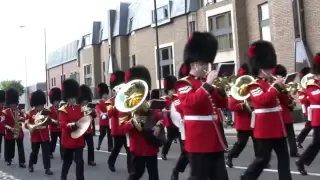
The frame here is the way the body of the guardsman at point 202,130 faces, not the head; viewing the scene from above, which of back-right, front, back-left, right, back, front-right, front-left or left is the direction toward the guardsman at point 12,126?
back

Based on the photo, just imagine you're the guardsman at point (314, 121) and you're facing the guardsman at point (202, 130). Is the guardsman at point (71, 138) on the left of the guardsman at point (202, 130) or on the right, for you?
right

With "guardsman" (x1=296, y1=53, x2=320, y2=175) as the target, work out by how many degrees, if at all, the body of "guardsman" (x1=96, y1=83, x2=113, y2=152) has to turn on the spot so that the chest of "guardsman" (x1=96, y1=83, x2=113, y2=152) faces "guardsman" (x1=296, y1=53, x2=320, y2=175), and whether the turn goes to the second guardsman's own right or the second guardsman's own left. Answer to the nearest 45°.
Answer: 0° — they already face them

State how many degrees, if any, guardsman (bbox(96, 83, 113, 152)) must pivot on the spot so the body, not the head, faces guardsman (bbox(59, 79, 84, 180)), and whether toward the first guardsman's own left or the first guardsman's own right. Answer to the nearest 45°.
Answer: approximately 45° to the first guardsman's own right

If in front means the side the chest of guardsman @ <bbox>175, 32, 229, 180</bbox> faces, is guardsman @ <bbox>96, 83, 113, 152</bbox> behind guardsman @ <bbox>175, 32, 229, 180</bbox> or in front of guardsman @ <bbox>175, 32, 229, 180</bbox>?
behind

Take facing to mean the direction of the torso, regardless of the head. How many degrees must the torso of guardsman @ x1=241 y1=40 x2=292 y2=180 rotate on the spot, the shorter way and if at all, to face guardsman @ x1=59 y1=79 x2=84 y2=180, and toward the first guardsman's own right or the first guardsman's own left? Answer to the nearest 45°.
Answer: approximately 135° to the first guardsman's own right

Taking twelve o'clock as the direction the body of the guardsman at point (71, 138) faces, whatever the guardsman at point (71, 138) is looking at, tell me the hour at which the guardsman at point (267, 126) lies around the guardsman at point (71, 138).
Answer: the guardsman at point (267, 126) is roughly at 12 o'clock from the guardsman at point (71, 138).

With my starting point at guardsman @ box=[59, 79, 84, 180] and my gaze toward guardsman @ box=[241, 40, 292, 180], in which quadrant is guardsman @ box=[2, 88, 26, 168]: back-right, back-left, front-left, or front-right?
back-left

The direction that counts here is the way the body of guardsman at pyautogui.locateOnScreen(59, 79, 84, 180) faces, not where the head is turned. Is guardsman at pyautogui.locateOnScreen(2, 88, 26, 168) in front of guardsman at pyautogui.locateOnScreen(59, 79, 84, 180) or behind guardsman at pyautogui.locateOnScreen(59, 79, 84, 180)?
behind

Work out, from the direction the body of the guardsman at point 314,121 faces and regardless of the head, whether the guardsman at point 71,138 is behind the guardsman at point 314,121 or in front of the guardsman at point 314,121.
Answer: behind
